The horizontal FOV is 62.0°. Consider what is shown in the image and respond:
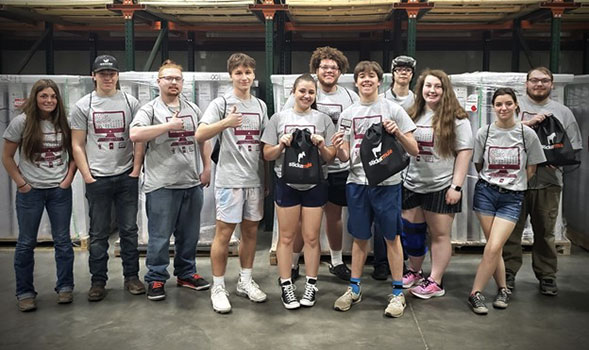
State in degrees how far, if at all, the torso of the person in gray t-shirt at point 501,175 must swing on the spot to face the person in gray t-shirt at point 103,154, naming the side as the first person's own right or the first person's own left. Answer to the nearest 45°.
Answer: approximately 90° to the first person's own right

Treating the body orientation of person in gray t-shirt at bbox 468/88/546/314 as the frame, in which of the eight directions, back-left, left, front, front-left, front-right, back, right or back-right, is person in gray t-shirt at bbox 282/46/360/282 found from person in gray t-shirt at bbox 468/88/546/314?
right

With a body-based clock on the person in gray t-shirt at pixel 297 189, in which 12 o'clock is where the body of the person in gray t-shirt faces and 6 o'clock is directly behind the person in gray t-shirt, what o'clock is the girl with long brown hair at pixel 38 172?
The girl with long brown hair is roughly at 3 o'clock from the person in gray t-shirt.

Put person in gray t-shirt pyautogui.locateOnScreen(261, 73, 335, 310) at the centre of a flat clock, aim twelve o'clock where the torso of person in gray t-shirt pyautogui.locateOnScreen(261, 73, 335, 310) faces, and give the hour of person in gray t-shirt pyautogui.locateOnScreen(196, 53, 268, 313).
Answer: person in gray t-shirt pyautogui.locateOnScreen(196, 53, 268, 313) is roughly at 3 o'clock from person in gray t-shirt pyautogui.locateOnScreen(261, 73, 335, 310).

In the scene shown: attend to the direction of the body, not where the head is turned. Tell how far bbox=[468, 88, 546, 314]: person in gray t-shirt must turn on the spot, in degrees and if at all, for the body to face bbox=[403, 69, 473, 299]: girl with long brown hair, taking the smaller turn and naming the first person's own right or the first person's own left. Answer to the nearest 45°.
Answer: approximately 90° to the first person's own right

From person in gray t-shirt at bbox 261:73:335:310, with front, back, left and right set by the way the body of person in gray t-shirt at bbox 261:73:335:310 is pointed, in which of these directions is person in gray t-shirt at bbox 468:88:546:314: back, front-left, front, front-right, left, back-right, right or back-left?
left

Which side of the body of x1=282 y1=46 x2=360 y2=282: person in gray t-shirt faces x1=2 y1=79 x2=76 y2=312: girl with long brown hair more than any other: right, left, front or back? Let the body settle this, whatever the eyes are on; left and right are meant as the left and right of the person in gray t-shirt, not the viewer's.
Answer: right

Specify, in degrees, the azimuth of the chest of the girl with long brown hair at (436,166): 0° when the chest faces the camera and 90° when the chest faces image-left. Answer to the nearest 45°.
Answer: approximately 45°

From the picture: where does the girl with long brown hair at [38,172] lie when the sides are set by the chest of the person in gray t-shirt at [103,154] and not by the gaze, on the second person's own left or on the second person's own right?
on the second person's own right

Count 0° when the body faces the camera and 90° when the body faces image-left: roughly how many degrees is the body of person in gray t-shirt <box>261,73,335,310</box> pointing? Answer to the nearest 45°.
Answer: approximately 0°
